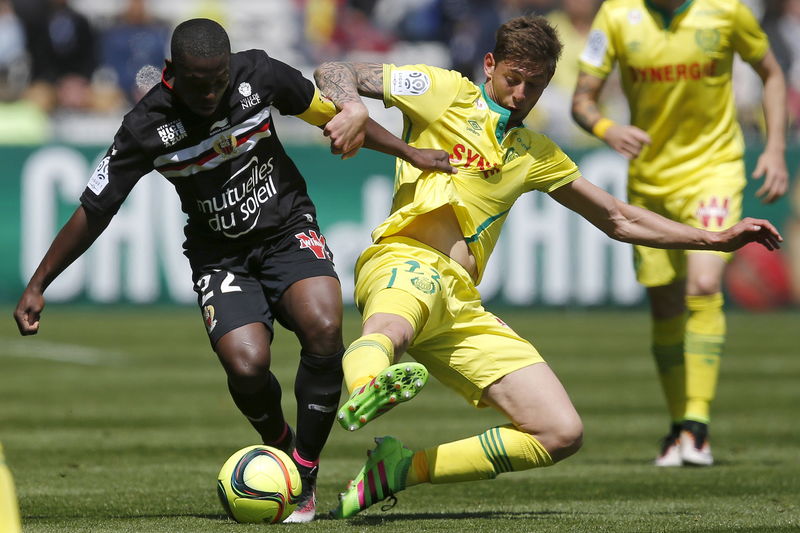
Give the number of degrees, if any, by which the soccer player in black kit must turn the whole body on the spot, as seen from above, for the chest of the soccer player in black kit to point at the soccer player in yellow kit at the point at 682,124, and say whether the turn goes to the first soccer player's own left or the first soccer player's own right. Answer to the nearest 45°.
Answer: approximately 135° to the first soccer player's own left

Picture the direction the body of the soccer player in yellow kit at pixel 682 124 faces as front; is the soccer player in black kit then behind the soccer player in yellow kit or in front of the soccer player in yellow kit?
in front

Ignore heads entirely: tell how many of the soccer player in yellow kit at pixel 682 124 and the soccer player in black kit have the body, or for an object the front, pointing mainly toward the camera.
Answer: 2

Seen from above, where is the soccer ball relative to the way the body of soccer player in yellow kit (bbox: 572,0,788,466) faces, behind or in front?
in front

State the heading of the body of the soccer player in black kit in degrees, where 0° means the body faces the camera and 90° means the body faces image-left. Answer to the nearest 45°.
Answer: approximately 0°

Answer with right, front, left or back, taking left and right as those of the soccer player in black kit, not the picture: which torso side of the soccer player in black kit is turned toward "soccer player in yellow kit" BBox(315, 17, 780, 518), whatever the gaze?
left
